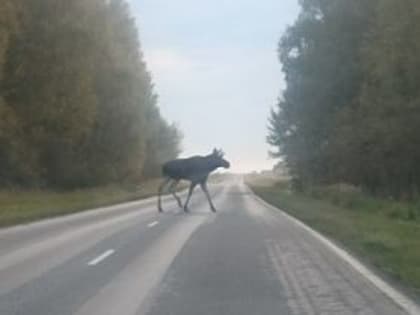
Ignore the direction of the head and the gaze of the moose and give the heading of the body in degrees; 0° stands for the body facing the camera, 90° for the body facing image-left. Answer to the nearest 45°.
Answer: approximately 270°
